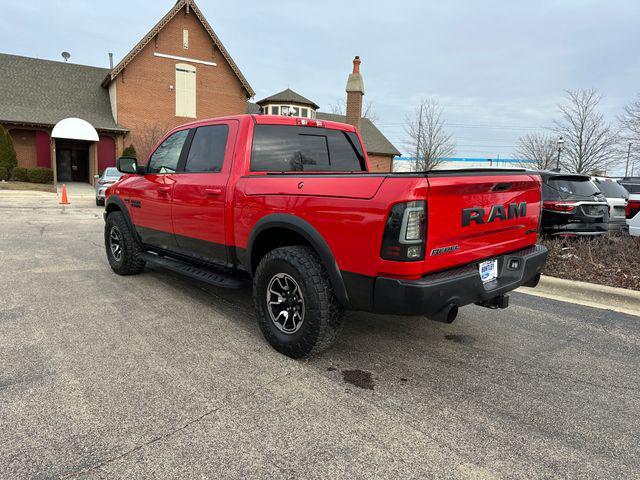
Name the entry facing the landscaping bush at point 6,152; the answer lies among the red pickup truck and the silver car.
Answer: the red pickup truck

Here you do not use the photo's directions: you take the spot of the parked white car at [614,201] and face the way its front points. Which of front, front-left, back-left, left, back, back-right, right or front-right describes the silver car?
left

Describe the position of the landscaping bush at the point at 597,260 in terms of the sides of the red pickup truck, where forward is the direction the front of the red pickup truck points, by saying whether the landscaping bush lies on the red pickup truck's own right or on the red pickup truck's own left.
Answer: on the red pickup truck's own right

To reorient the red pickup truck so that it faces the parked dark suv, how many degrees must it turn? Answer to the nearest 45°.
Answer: approximately 90° to its right

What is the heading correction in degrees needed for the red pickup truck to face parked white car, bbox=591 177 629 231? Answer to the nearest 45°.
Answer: approximately 90° to its right

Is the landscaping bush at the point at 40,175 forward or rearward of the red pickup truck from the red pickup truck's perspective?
forward

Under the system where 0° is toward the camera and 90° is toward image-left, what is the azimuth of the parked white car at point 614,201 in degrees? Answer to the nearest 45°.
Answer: approximately 180°

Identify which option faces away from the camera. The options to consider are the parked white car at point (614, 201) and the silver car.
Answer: the parked white car

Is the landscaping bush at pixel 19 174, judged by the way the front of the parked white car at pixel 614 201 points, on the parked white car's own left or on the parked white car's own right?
on the parked white car's own left

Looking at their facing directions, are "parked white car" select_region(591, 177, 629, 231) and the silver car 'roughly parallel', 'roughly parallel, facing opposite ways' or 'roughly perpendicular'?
roughly parallel, facing opposite ways

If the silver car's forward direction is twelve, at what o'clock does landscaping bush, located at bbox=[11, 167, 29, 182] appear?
The landscaping bush is roughly at 4 o'clock from the silver car.

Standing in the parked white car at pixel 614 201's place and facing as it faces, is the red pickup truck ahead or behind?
behind

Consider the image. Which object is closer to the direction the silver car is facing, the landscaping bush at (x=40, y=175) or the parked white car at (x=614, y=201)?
the parked white car
